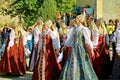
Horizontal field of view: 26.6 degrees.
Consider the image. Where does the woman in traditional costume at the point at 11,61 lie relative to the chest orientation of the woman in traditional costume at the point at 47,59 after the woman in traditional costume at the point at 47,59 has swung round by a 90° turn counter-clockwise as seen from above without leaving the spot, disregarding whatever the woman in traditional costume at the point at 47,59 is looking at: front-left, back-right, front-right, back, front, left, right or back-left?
back

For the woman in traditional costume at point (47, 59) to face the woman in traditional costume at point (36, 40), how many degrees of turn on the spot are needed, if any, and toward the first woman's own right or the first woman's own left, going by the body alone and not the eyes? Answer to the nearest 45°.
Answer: approximately 135° to the first woman's own right

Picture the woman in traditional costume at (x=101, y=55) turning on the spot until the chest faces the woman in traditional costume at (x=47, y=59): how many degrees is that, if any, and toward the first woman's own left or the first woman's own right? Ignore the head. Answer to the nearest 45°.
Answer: approximately 45° to the first woman's own left
